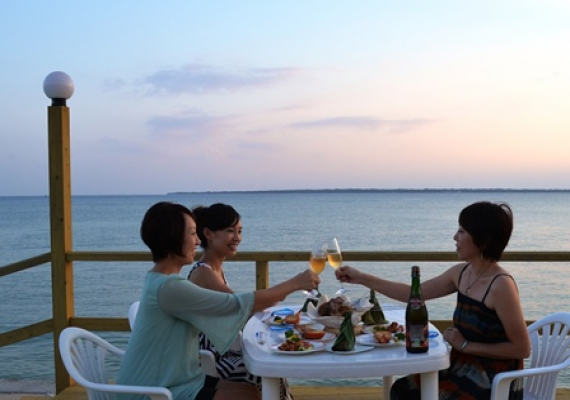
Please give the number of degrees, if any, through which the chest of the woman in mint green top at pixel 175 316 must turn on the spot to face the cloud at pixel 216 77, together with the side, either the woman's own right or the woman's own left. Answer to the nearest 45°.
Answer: approximately 90° to the woman's own left

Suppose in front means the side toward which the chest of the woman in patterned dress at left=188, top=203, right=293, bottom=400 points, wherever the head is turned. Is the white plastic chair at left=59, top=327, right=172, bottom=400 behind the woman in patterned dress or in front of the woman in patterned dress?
behind

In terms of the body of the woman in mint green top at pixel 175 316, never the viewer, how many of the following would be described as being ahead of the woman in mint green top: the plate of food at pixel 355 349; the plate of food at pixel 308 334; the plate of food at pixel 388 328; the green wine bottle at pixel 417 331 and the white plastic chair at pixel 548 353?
5

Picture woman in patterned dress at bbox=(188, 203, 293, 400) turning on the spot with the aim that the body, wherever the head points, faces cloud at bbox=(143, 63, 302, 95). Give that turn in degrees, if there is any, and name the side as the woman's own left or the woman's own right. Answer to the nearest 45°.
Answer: approximately 90° to the woman's own left

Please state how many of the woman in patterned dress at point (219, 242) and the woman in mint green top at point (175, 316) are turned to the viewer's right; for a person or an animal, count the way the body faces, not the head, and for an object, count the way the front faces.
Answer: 2

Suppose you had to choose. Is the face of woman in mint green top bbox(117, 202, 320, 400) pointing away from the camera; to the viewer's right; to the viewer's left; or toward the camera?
to the viewer's right

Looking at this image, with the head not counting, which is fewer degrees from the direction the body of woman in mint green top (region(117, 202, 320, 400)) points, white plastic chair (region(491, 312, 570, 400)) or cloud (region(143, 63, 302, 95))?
the white plastic chair

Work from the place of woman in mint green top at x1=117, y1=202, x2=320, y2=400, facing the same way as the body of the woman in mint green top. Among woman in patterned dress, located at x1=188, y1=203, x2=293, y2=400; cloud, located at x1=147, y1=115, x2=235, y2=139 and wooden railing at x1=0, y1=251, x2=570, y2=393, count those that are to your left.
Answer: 3

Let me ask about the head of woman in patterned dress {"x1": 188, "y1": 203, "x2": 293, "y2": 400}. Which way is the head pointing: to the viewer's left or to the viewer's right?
to the viewer's right

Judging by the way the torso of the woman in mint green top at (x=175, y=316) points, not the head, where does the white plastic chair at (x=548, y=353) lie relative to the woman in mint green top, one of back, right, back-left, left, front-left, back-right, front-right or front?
front

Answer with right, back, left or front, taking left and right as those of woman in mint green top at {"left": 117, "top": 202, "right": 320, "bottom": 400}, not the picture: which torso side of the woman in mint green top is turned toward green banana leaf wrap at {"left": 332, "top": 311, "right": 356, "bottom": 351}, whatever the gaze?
front

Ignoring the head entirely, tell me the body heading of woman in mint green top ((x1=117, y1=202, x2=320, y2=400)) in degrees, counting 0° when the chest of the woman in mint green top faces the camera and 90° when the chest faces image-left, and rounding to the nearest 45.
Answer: approximately 270°

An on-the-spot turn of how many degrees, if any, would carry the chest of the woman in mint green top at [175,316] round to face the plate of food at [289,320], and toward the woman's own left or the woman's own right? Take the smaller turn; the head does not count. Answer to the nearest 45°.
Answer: approximately 45° to the woman's own left

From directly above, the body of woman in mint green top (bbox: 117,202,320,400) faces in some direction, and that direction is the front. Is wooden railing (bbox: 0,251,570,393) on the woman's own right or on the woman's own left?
on the woman's own left
